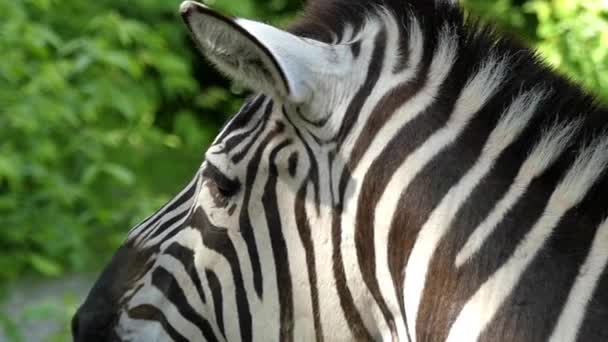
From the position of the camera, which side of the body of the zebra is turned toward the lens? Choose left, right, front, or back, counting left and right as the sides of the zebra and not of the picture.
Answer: left
